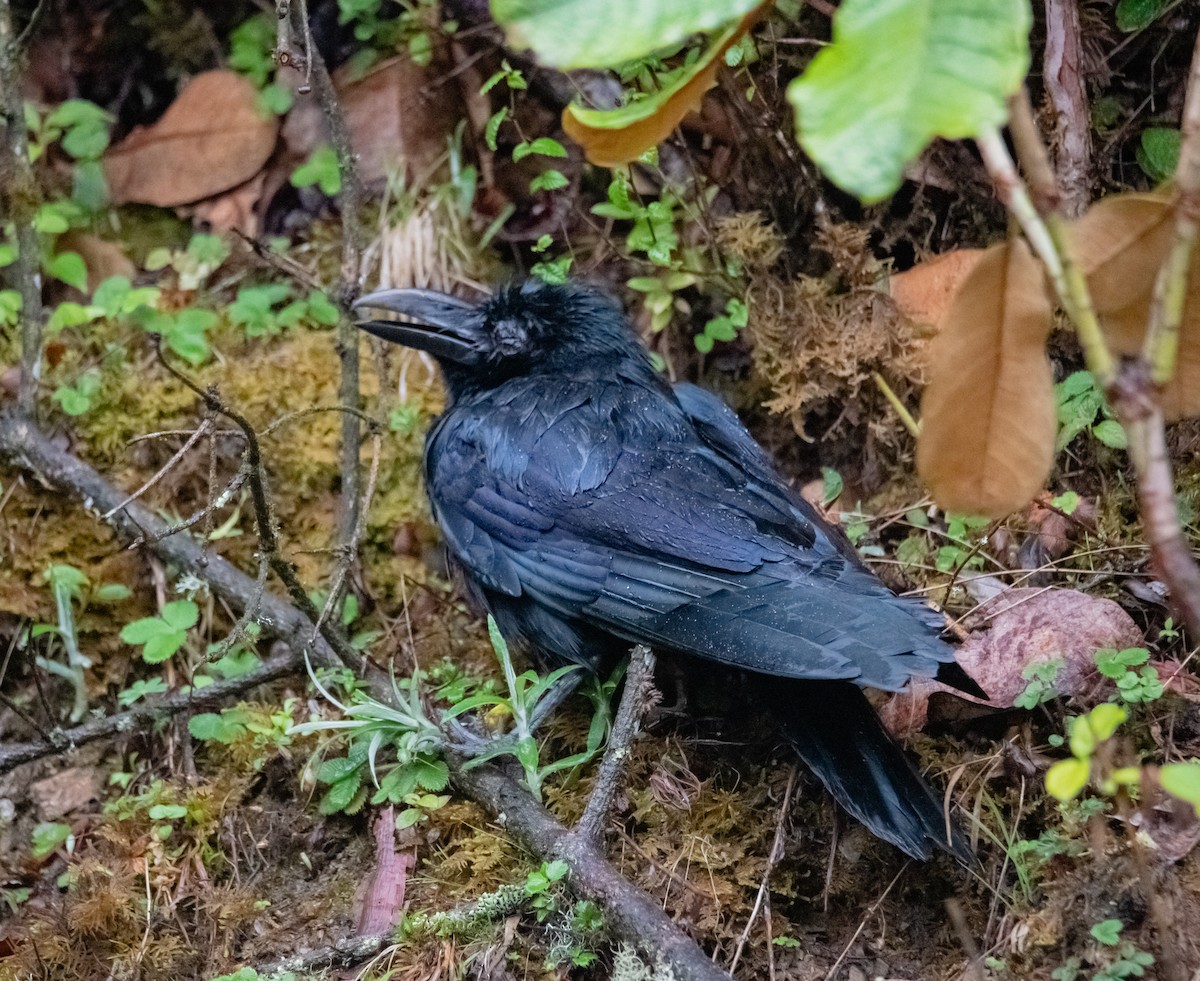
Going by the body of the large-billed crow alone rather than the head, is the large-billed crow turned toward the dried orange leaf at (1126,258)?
no

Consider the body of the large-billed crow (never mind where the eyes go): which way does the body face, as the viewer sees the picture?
to the viewer's left

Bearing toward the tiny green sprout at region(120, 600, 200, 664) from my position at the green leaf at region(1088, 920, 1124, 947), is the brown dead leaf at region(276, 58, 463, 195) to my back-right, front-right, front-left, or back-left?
front-right

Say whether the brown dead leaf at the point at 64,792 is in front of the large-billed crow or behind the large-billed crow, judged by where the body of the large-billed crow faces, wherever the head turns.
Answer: in front

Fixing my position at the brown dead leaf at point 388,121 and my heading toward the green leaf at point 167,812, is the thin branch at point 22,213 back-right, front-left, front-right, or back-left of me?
front-right

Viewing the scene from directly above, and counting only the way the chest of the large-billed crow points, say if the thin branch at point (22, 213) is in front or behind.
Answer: in front
